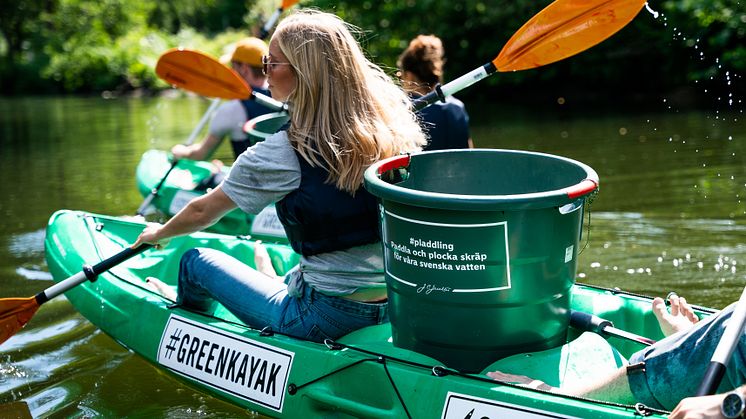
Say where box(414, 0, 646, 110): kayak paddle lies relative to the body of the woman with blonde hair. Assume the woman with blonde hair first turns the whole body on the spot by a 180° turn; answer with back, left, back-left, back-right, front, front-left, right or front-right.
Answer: left

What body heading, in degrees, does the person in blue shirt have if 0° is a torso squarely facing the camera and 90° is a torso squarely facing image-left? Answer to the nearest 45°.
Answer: approximately 135°

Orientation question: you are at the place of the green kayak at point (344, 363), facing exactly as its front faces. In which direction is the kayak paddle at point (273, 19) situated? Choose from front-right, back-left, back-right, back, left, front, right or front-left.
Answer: front-right

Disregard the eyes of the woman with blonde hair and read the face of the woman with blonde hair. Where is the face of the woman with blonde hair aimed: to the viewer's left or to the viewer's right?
to the viewer's left

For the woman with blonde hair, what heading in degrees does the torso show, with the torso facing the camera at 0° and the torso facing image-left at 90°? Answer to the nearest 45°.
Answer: approximately 135°

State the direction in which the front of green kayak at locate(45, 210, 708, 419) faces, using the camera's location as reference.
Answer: facing away from the viewer and to the left of the viewer

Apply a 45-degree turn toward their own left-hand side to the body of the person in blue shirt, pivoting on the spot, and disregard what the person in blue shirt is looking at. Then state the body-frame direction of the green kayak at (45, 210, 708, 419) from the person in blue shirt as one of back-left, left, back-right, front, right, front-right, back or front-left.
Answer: left

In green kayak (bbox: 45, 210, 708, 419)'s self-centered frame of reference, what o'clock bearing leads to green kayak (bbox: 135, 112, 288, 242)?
green kayak (bbox: 135, 112, 288, 242) is roughly at 1 o'clock from green kayak (bbox: 45, 210, 708, 419).

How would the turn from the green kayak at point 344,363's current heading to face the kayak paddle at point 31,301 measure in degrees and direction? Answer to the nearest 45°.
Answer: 0° — it already faces it
